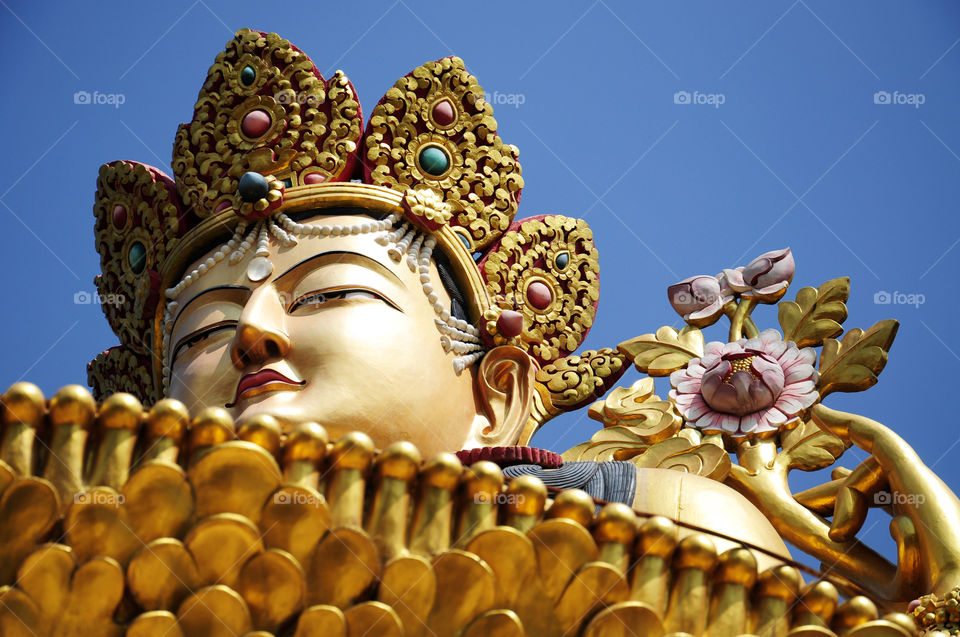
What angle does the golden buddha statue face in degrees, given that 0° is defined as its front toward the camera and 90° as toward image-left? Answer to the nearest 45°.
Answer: approximately 45°
